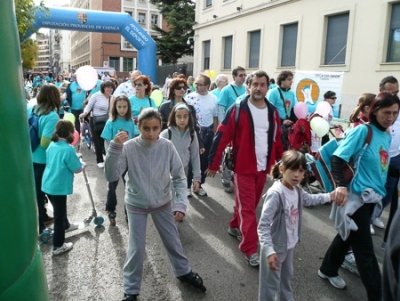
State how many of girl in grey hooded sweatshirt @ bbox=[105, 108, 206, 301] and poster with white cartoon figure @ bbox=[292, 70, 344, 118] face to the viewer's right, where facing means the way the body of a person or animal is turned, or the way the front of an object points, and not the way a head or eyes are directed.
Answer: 0

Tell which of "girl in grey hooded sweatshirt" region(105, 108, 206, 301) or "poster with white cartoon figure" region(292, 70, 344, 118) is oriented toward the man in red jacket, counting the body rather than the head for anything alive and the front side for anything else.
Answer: the poster with white cartoon figure

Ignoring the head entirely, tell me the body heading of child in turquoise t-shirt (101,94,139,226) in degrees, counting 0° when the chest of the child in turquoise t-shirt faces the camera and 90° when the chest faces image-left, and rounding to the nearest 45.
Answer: approximately 0°

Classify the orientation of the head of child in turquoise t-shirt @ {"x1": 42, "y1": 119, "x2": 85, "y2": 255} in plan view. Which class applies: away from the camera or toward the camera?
away from the camera

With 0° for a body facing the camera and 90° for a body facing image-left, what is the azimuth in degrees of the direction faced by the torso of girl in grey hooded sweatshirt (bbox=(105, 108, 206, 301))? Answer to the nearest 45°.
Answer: approximately 0°

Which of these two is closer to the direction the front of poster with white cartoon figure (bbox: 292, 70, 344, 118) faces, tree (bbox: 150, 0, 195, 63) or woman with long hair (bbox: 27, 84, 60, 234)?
the woman with long hair

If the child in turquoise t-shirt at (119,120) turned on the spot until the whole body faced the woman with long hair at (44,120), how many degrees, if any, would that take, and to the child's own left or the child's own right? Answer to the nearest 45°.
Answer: approximately 45° to the child's own right
